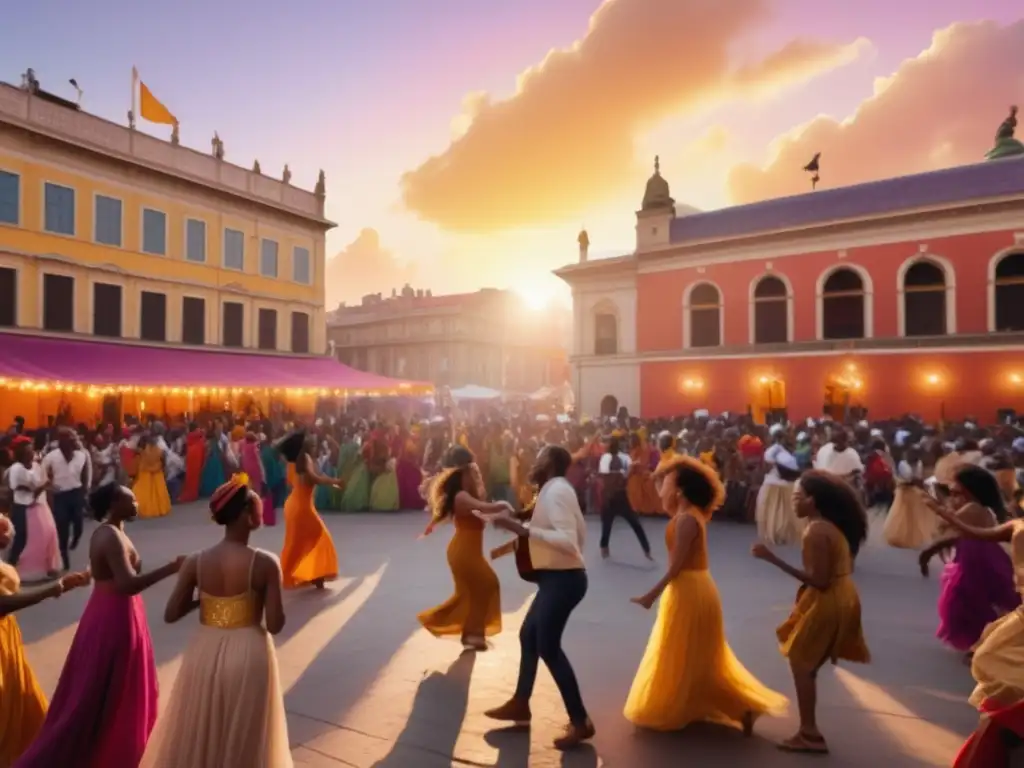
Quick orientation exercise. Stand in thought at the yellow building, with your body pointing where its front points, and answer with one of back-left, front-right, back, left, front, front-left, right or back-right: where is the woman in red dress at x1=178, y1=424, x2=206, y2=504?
front-right

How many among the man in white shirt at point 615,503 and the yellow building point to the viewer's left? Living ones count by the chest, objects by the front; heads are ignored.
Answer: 0

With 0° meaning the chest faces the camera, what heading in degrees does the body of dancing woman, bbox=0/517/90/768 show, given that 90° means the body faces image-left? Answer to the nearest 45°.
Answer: approximately 270°

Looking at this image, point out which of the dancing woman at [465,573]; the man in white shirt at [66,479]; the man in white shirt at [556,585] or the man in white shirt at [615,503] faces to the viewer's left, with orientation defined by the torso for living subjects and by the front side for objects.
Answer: the man in white shirt at [556,585]

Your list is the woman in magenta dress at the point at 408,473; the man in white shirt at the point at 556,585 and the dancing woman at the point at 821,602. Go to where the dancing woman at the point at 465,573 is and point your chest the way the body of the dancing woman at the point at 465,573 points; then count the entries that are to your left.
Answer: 1

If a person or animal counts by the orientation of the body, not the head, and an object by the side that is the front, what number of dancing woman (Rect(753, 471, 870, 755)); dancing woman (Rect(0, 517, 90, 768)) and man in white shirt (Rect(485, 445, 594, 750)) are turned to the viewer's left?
2

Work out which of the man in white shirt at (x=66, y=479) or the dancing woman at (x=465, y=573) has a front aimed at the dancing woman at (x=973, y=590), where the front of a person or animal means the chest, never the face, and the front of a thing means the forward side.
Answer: the dancing woman at (x=465, y=573)

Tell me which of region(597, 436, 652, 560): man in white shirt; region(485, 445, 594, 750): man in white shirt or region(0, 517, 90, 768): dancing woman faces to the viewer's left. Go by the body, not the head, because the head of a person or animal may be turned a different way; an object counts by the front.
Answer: region(485, 445, 594, 750): man in white shirt

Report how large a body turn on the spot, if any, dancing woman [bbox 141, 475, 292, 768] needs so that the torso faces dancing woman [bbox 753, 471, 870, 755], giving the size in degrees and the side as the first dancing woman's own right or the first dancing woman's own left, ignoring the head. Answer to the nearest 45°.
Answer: approximately 90° to the first dancing woman's own right

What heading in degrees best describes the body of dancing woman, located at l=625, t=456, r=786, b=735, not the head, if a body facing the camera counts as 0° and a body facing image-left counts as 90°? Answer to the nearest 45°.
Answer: approximately 90°

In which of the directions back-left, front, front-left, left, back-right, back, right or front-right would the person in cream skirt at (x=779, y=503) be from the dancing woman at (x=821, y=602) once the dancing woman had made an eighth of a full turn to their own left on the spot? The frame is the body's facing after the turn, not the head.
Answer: back-right

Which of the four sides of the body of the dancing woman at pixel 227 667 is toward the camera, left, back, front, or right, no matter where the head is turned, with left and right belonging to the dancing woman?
back

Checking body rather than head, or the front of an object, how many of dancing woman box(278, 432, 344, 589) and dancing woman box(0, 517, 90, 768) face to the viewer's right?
2

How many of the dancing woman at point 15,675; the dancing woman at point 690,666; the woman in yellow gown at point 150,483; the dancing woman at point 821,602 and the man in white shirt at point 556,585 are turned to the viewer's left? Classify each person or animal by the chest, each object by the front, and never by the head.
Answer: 3

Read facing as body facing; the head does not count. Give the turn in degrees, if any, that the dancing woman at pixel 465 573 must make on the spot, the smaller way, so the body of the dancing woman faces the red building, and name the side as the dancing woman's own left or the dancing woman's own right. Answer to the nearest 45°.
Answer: approximately 45° to the dancing woman's own left
